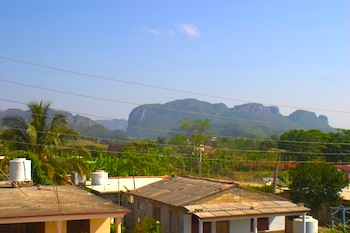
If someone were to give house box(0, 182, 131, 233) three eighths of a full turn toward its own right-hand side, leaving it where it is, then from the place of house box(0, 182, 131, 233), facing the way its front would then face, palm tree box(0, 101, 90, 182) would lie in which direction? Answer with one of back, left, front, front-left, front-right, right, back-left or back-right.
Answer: front-right

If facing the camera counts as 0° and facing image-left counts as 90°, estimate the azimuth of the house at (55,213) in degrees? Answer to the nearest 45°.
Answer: approximately 0°

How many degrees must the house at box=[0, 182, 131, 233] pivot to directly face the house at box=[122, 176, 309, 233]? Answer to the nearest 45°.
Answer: approximately 135° to its left

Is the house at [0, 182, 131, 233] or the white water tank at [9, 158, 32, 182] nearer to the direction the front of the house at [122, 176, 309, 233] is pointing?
the house

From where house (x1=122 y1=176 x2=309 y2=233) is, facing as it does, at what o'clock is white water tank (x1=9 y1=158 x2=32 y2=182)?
The white water tank is roughly at 4 o'clock from the house.

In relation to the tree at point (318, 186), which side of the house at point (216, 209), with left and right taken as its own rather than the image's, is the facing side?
left

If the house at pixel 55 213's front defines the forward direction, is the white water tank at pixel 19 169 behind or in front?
behind

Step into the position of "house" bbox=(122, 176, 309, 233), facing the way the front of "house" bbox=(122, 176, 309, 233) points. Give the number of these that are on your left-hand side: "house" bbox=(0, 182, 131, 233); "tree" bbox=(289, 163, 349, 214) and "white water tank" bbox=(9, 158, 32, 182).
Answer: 1

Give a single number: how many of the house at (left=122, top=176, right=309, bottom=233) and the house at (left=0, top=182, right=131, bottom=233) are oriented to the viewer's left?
0

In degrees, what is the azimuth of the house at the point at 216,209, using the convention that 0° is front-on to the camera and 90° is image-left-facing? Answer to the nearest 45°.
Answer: approximately 315°

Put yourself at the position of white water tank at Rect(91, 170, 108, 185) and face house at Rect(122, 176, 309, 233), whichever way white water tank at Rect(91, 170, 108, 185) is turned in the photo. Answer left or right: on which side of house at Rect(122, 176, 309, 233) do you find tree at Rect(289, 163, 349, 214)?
left

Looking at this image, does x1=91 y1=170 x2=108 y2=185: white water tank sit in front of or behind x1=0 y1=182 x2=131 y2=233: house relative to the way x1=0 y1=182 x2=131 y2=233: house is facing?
behind

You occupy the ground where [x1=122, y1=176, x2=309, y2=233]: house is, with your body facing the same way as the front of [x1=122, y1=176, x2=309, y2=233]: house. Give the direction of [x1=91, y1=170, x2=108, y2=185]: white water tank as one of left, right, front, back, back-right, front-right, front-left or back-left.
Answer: back

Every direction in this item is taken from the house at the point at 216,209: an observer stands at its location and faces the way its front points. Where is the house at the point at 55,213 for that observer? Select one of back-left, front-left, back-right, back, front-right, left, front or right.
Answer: right
